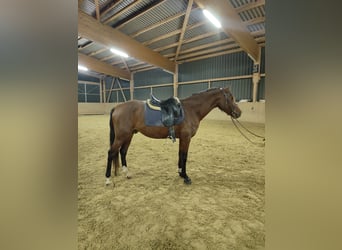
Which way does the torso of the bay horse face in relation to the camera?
to the viewer's right
